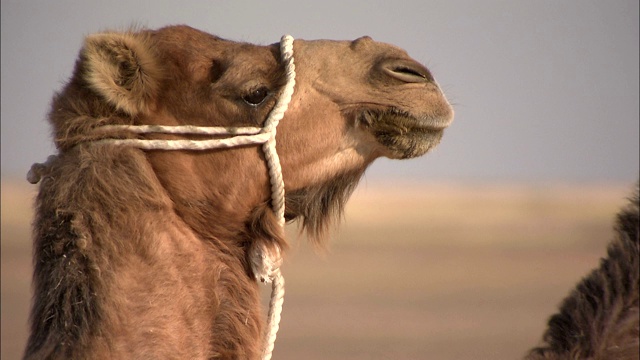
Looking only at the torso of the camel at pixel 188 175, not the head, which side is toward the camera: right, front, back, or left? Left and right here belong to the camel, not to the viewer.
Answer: right
